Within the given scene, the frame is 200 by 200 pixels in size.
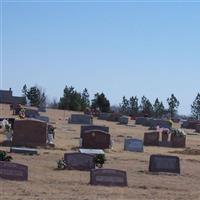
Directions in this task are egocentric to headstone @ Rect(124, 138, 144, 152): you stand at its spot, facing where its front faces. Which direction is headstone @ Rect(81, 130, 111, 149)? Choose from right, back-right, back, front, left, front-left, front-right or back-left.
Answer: right

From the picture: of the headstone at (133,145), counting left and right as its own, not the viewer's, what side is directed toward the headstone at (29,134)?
right

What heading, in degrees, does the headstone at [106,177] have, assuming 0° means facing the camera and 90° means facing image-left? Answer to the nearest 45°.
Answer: approximately 0°

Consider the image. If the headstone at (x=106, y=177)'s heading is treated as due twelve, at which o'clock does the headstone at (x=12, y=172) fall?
the headstone at (x=12, y=172) is roughly at 3 o'clock from the headstone at (x=106, y=177).

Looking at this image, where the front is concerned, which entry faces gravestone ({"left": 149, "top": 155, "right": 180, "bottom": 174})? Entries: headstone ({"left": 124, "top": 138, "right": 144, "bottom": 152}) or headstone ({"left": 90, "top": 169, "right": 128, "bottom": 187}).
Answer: headstone ({"left": 124, "top": 138, "right": 144, "bottom": 152})

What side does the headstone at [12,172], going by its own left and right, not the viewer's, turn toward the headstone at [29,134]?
back

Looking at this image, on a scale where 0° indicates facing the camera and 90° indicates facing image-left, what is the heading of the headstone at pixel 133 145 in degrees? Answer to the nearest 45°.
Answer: approximately 0°

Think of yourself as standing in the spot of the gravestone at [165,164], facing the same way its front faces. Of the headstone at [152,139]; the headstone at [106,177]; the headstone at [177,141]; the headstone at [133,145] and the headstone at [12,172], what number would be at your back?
3

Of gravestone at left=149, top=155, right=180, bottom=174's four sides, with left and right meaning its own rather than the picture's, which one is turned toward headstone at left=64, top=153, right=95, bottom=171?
right
